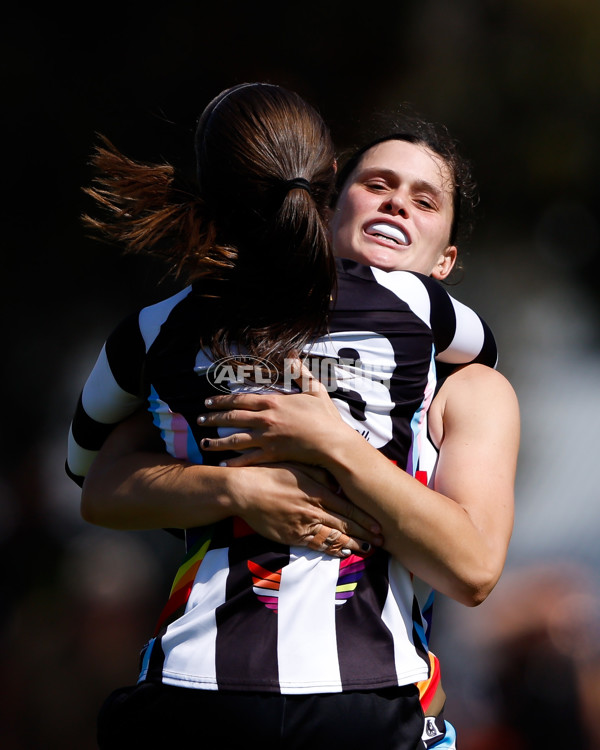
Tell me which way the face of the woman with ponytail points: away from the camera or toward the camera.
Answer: away from the camera

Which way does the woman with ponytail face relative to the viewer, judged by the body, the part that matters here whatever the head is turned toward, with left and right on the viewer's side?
facing away from the viewer
